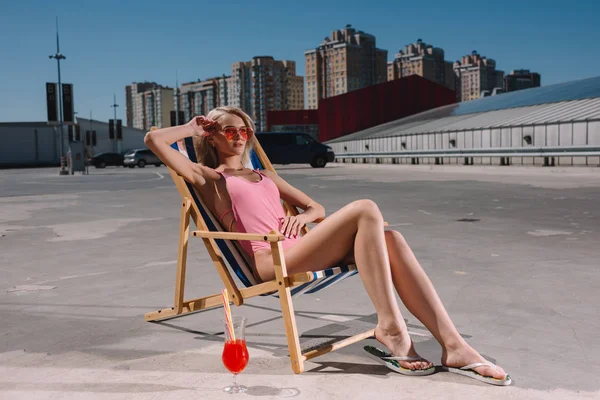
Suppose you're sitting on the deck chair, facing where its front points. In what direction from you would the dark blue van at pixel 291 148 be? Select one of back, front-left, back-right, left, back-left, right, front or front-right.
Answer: back-left

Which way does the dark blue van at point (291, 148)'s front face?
to the viewer's right

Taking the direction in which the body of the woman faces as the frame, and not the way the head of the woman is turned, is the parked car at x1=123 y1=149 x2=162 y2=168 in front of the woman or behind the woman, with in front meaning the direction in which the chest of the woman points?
behind

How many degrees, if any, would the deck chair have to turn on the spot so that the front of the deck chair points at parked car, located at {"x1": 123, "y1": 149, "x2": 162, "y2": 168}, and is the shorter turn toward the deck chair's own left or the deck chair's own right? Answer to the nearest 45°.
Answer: approximately 135° to the deck chair's own left

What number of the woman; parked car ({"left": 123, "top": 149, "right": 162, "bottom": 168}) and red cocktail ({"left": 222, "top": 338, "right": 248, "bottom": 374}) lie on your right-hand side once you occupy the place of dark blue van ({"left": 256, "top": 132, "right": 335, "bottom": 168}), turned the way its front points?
2

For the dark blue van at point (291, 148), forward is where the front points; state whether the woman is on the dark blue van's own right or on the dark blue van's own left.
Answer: on the dark blue van's own right

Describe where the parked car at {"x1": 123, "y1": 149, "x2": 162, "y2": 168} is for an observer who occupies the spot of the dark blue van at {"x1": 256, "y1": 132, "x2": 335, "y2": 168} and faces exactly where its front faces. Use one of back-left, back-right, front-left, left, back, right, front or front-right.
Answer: back-left

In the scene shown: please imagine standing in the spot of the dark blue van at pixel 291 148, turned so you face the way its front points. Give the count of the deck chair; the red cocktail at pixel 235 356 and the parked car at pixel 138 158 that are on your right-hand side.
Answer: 2

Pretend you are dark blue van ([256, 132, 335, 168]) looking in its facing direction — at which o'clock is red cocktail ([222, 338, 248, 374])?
The red cocktail is roughly at 3 o'clock from the dark blue van.
